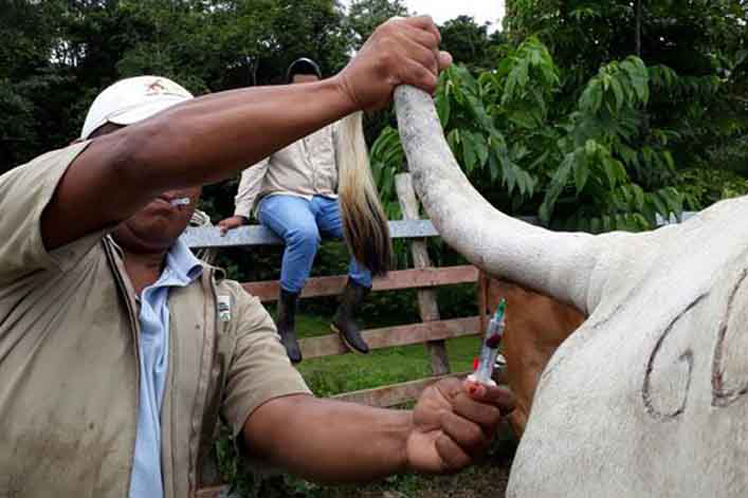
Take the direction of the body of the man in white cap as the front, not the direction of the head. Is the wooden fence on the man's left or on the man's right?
on the man's left

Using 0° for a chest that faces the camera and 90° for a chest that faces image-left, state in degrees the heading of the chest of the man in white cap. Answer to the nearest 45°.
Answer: approximately 315°

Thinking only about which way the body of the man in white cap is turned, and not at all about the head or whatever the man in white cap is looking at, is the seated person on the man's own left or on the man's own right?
on the man's own left

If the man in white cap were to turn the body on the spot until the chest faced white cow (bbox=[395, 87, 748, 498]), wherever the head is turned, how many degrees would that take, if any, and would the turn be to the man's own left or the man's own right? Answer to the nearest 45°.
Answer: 0° — they already face it

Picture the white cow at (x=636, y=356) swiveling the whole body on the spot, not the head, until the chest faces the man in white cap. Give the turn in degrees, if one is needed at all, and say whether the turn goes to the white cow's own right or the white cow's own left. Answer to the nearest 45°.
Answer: approximately 135° to the white cow's own left

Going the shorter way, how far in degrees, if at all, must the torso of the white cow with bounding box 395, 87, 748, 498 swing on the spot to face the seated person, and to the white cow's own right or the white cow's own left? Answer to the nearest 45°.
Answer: approximately 135° to the white cow's own left
